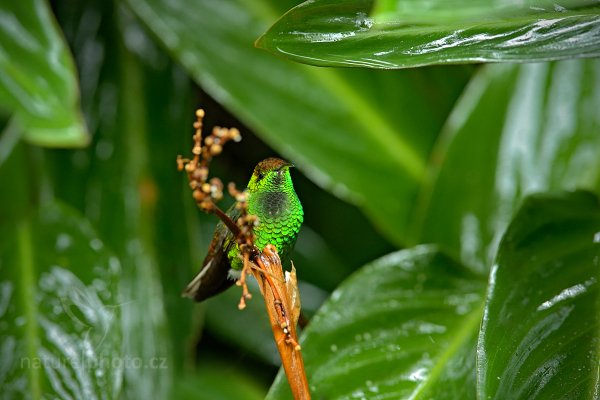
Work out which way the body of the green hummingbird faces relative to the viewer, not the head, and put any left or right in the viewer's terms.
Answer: facing the viewer and to the right of the viewer

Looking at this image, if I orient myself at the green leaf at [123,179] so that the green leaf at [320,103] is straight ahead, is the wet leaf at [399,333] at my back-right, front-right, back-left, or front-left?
front-right

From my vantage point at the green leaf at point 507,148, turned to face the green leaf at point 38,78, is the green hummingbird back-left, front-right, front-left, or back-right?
front-left
